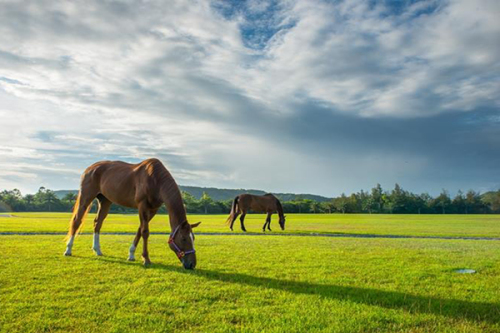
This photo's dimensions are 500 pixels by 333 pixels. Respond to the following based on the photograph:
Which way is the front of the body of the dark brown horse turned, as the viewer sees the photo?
to the viewer's right

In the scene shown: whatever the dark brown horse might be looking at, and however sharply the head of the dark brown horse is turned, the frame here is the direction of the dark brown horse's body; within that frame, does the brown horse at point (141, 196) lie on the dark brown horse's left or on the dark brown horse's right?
on the dark brown horse's right
